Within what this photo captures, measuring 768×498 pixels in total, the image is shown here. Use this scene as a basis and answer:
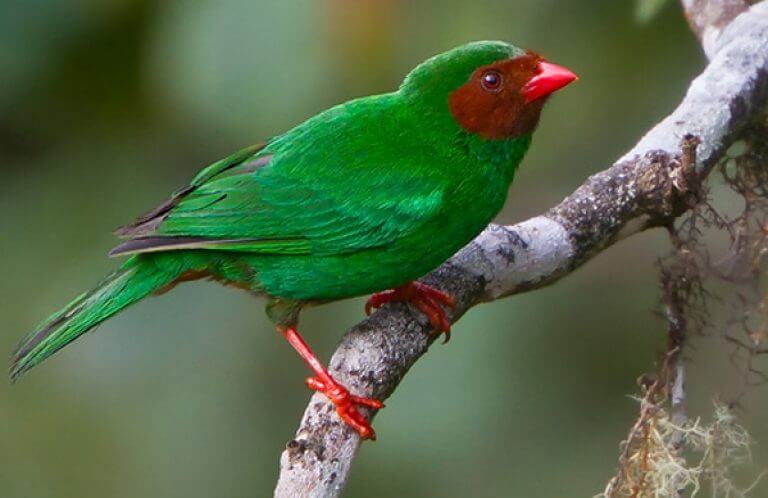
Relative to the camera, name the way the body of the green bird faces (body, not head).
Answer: to the viewer's right

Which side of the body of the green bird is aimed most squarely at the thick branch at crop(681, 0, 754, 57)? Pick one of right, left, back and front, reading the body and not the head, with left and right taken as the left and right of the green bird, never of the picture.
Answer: front
